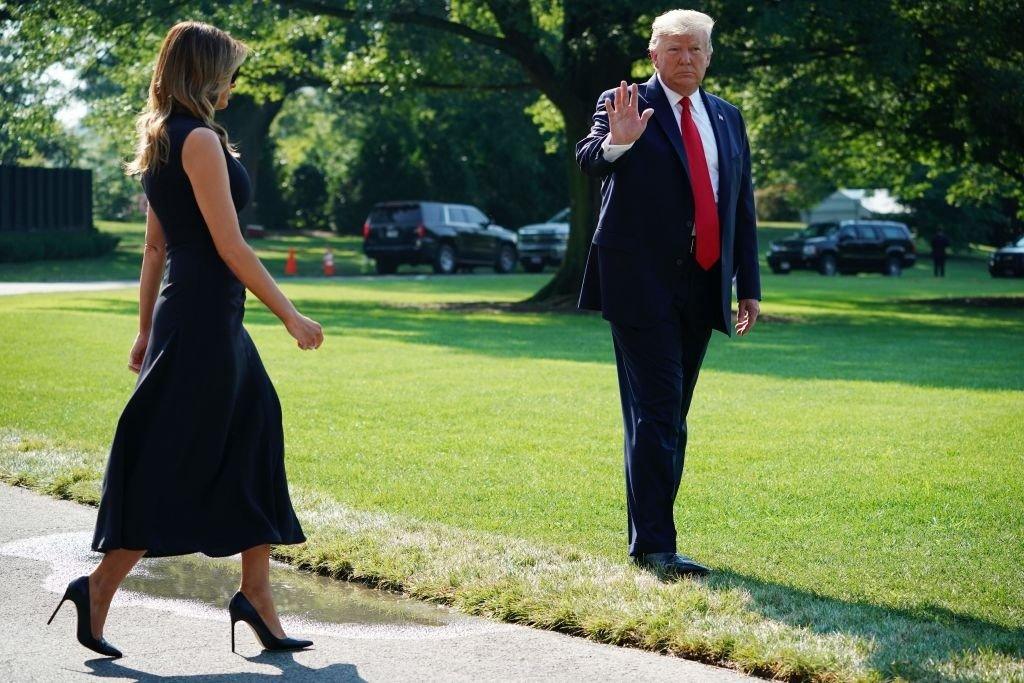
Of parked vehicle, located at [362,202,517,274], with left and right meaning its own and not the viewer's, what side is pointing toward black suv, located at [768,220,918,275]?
front

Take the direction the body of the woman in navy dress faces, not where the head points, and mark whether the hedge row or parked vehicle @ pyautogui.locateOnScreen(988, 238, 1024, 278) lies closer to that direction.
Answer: the parked vehicle

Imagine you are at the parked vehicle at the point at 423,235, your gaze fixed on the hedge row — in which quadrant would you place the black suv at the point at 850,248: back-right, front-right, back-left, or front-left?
back-right

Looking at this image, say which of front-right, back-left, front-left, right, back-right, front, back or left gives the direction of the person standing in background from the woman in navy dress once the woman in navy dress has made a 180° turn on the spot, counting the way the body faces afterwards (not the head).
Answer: back-right

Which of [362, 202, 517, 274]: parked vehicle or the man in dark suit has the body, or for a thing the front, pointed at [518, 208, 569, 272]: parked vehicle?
[362, 202, 517, 274]: parked vehicle

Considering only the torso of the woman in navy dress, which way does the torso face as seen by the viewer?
to the viewer's right

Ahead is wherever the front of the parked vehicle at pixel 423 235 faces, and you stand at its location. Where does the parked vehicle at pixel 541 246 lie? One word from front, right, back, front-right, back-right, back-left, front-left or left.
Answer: front

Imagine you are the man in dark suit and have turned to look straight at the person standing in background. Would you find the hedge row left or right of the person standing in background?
left

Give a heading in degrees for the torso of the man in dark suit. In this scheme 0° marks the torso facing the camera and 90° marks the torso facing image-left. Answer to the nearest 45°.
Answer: approximately 315°

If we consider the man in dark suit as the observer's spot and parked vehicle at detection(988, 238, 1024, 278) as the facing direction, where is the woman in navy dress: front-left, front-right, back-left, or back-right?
back-left

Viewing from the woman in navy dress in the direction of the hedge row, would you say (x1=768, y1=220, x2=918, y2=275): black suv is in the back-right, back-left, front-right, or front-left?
front-right

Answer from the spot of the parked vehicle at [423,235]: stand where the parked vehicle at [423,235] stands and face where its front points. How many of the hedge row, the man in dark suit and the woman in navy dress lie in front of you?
0
